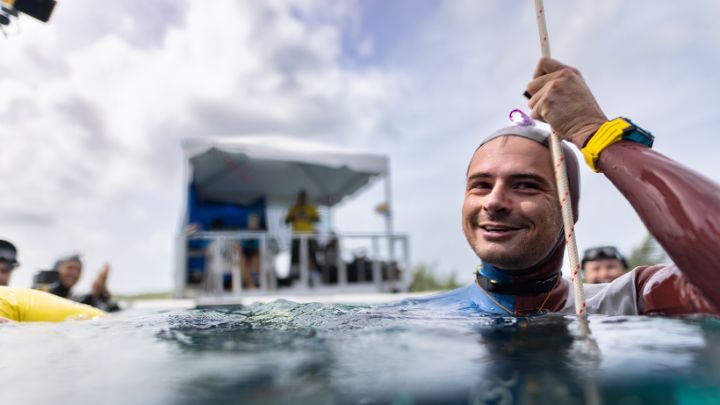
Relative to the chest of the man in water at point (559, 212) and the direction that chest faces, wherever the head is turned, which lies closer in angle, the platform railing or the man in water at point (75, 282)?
the man in water

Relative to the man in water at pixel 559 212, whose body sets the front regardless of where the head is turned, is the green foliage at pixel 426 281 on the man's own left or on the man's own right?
on the man's own right

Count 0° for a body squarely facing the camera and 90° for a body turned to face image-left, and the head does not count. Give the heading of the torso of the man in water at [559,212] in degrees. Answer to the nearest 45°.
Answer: approximately 45°

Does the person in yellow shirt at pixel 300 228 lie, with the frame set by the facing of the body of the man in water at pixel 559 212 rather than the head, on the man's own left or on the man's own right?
on the man's own right

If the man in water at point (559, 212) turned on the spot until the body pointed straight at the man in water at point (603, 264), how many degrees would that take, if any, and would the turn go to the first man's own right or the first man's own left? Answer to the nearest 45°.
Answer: approximately 135° to the first man's own right
